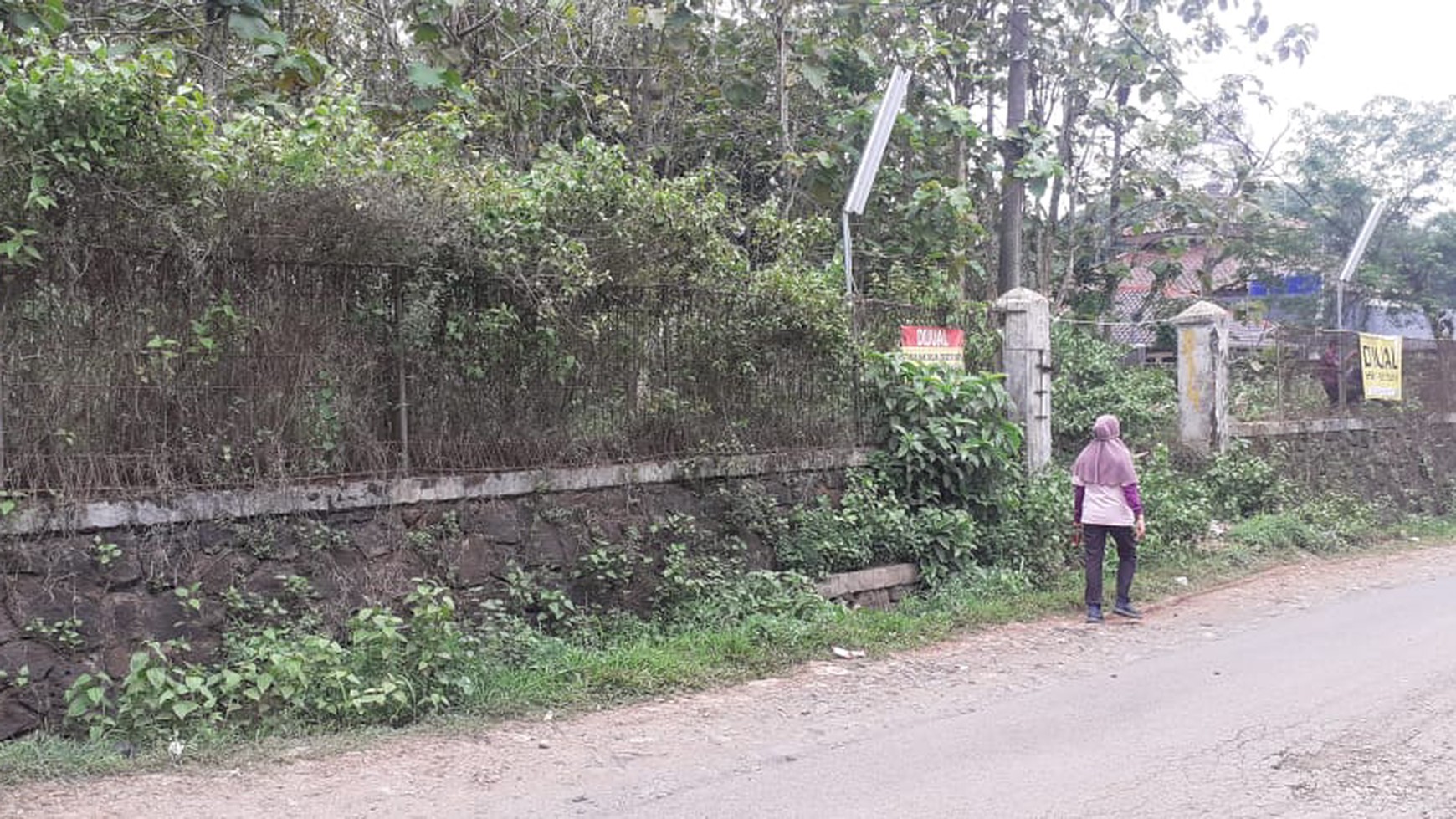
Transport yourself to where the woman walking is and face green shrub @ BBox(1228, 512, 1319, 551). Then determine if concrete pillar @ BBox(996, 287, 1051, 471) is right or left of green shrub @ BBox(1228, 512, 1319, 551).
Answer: left

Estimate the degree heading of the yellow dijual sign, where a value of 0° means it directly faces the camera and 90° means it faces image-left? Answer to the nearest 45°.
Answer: approximately 0°

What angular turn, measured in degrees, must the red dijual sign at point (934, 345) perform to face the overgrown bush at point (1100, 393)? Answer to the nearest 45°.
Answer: approximately 135° to its left

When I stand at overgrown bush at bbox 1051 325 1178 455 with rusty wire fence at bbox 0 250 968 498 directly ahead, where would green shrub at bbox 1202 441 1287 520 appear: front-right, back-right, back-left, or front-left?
back-left

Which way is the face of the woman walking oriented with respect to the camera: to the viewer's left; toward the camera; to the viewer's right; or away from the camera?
away from the camera

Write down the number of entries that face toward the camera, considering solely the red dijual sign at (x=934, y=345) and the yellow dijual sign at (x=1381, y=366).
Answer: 2

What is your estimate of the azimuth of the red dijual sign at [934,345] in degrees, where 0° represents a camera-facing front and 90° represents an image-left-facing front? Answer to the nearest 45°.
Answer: approximately 0°

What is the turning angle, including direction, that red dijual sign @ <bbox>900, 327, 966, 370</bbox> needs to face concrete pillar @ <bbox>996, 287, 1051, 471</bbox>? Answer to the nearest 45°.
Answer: approximately 135° to its left

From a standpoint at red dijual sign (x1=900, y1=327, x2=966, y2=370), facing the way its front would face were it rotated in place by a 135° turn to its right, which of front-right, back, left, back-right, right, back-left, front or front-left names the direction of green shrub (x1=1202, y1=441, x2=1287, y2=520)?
right
